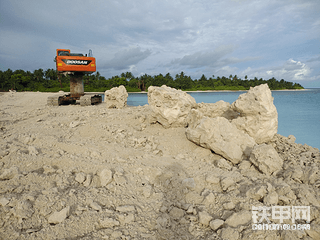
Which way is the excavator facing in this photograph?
away from the camera

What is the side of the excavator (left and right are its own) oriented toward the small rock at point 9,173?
back

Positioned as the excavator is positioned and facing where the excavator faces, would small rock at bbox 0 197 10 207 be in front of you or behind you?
behind

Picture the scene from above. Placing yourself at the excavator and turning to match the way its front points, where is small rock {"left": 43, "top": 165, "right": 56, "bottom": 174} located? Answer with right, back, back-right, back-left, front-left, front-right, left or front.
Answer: back

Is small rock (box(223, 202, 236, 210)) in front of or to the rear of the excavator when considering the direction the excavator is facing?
to the rear

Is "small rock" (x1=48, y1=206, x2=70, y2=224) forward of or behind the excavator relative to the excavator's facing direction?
behind

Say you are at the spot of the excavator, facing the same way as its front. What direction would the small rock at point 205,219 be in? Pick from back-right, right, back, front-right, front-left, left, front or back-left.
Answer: back

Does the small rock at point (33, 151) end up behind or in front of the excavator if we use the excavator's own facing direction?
behind

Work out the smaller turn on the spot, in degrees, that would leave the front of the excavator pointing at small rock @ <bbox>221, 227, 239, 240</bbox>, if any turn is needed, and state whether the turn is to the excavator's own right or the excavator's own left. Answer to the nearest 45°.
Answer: approximately 180°

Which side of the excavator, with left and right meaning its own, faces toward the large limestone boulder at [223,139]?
back

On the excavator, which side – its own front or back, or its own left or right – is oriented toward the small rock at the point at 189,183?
back
